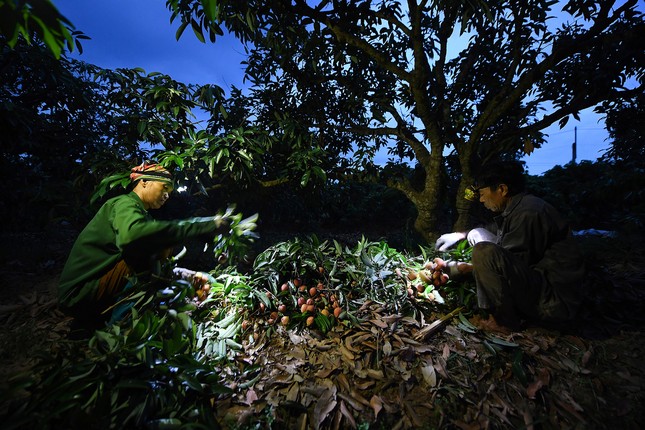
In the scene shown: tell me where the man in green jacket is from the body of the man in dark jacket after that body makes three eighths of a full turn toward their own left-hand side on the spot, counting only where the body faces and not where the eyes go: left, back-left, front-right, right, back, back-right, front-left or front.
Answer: right

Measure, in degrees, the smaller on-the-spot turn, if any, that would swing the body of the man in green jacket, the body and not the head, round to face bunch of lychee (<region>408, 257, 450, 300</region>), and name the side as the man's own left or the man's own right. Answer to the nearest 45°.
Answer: approximately 45° to the man's own right

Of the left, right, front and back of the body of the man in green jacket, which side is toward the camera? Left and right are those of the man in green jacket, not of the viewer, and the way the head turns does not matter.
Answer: right

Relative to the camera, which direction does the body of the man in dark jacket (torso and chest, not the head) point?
to the viewer's left

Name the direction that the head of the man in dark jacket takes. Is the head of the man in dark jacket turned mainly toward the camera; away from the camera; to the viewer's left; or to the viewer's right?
to the viewer's left
